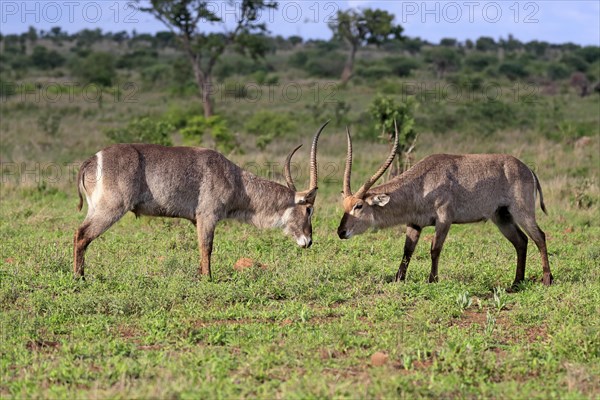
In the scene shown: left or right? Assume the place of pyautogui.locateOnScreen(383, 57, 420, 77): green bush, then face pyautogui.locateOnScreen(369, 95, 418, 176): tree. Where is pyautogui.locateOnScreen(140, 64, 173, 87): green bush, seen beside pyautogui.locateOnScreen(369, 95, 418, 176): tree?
right

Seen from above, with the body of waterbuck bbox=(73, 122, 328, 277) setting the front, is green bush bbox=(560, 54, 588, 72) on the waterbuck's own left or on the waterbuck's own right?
on the waterbuck's own left

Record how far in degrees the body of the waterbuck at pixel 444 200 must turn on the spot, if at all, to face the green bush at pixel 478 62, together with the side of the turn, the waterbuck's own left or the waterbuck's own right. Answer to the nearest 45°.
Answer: approximately 90° to the waterbuck's own right

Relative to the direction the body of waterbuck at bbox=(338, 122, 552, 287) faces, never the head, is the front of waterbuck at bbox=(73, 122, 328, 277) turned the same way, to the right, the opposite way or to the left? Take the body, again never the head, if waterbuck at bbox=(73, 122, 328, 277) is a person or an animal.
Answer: the opposite way

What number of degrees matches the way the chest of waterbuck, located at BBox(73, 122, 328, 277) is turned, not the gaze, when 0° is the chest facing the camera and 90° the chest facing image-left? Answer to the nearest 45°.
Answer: approximately 270°

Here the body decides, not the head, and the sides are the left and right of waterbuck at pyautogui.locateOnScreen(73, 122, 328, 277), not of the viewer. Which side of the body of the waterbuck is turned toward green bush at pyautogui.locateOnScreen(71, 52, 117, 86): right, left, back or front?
left

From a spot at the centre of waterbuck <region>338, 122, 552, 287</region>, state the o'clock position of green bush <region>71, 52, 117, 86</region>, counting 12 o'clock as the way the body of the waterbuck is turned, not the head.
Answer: The green bush is roughly at 2 o'clock from the waterbuck.

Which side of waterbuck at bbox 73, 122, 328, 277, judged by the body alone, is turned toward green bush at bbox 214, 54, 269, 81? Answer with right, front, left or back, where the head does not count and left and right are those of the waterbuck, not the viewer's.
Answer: left

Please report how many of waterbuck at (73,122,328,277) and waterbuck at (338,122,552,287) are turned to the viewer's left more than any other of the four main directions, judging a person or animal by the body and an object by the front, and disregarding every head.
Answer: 1

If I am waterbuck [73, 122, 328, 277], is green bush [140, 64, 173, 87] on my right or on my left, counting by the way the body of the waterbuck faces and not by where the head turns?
on my left

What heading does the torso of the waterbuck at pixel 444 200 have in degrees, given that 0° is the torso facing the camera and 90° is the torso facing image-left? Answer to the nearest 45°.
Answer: approximately 90°

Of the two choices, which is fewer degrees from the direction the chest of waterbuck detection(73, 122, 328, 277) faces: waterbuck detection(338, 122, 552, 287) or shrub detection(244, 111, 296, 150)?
the waterbuck
